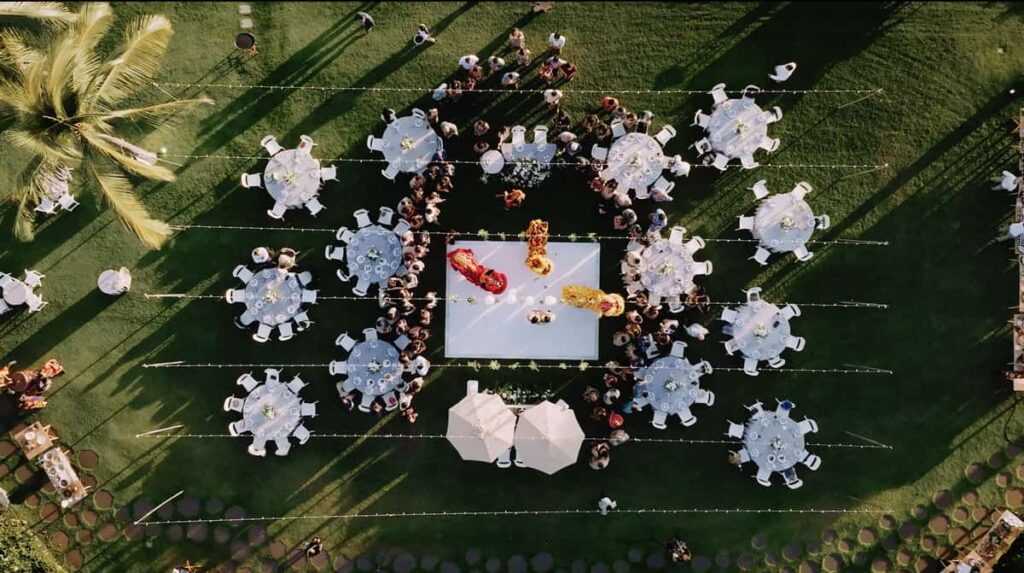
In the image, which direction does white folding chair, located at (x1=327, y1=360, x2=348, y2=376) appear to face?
to the viewer's right

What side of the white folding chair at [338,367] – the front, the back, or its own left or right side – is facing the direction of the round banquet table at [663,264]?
front

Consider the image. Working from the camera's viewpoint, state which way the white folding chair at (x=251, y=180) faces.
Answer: facing to the right of the viewer

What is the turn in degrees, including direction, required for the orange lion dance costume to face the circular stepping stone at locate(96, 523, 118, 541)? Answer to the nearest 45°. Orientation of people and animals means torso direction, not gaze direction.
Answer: approximately 90° to its right

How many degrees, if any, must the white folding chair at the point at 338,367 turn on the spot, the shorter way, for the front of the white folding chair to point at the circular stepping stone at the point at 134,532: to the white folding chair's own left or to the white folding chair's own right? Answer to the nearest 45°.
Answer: approximately 180°

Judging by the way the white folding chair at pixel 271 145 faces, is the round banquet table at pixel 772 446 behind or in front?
in front

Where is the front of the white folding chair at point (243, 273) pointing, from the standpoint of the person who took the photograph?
facing the viewer and to the right of the viewer
